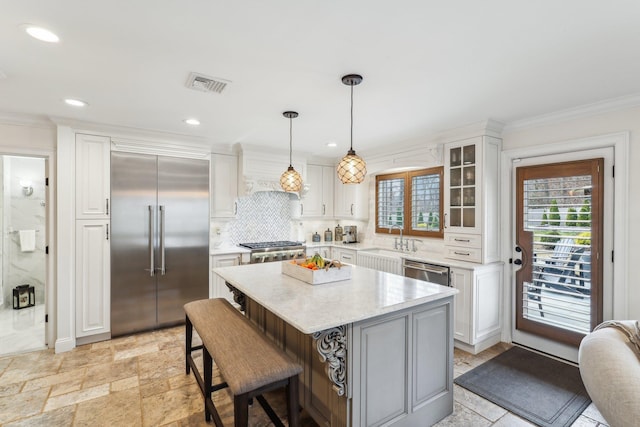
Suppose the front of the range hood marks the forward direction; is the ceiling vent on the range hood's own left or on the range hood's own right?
on the range hood's own right

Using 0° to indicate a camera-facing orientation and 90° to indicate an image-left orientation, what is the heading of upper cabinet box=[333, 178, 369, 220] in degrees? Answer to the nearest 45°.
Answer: approximately 45°
